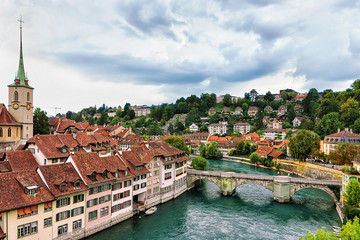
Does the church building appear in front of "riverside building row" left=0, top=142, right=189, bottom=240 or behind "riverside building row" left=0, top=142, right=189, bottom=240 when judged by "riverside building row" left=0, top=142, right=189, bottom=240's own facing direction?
behind

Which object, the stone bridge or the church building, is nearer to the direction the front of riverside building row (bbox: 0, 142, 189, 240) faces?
the stone bridge

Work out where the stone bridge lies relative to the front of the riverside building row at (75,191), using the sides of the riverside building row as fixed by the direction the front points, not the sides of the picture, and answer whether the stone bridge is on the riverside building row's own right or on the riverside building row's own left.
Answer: on the riverside building row's own left

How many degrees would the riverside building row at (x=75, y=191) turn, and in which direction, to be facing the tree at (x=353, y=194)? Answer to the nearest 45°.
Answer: approximately 45° to its left

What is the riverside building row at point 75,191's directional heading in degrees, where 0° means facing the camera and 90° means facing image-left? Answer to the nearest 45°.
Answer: approximately 315°
